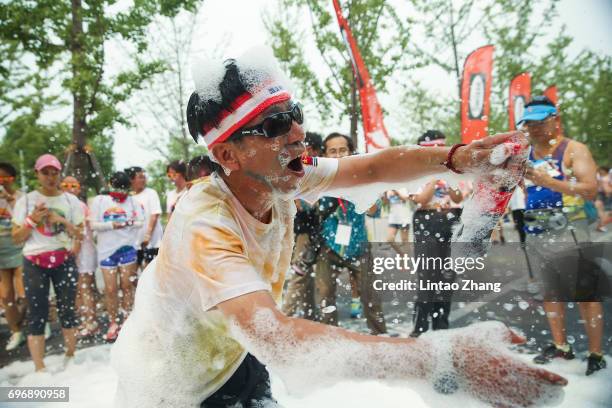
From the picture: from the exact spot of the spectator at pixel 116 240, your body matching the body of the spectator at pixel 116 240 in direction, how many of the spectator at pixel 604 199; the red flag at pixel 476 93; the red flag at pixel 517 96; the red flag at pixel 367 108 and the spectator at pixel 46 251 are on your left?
4

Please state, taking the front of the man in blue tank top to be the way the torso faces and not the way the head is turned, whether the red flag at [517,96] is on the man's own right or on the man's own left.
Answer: on the man's own right

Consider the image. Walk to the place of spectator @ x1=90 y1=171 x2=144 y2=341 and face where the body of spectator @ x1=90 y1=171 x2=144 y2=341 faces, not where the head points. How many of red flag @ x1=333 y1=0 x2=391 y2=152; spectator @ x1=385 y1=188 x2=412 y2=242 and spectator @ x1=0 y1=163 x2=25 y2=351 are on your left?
2

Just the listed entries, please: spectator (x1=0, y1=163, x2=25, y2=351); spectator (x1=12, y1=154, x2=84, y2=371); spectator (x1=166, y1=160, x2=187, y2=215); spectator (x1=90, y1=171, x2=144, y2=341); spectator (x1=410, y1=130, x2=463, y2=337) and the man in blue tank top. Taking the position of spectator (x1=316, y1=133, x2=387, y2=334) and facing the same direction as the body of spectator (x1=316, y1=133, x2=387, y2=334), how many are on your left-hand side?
2

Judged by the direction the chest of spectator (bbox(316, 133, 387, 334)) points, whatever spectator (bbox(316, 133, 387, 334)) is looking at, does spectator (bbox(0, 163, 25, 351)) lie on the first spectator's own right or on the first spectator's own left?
on the first spectator's own right

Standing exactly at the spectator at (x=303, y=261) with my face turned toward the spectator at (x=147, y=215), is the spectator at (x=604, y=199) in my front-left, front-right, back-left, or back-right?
back-right

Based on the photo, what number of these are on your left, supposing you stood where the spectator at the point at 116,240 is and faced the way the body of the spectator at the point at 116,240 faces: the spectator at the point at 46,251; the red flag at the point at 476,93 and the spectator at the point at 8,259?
1

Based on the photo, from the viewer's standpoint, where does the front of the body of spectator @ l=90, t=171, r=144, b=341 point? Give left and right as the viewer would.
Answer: facing the viewer

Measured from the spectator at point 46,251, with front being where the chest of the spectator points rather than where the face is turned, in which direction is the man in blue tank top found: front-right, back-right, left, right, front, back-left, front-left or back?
front-left

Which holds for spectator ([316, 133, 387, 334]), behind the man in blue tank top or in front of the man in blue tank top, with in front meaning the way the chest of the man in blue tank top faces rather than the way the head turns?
in front

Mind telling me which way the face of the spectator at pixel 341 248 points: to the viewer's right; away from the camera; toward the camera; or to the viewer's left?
toward the camera

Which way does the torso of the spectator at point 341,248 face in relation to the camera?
toward the camera

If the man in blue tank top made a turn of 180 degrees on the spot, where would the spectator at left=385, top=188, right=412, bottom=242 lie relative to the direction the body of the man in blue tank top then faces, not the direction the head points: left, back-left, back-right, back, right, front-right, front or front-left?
left
